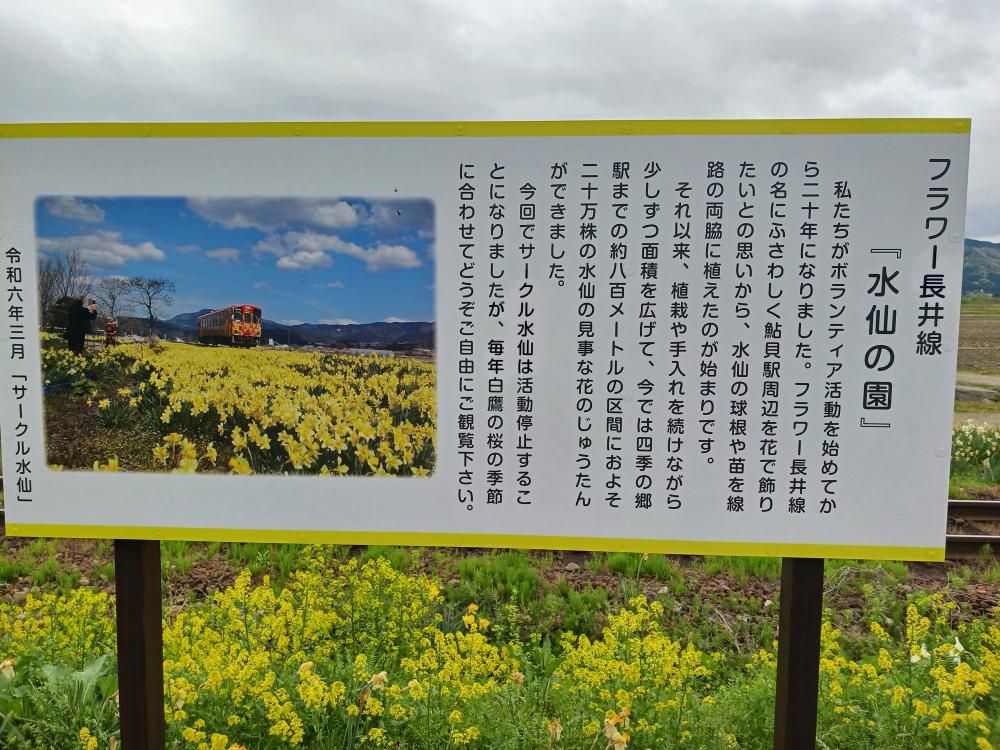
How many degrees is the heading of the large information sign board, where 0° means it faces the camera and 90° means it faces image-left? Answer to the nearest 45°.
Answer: approximately 0°

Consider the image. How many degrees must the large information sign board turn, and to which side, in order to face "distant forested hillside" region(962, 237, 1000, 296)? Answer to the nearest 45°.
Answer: approximately 135° to its left

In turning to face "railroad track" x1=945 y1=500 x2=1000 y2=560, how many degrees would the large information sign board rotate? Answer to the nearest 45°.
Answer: approximately 135° to its left

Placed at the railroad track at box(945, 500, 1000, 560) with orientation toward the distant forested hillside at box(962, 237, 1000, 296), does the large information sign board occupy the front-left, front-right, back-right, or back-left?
back-left
